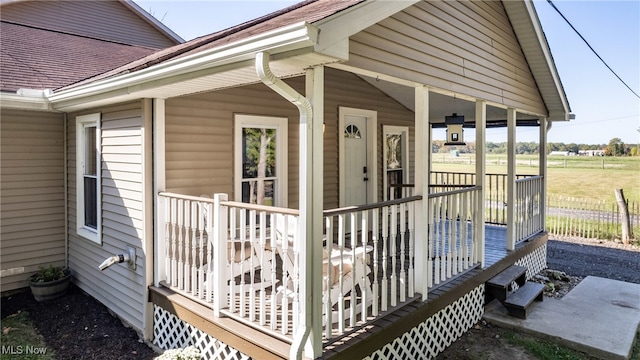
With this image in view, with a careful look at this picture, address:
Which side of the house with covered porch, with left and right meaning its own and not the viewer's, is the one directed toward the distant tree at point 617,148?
left

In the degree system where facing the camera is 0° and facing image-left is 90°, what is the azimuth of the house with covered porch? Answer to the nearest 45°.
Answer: approximately 315°

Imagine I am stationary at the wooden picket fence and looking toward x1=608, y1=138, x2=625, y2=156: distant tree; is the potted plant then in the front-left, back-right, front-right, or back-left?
back-left

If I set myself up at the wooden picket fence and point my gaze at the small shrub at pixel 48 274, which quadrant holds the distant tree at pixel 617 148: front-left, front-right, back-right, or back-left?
back-right

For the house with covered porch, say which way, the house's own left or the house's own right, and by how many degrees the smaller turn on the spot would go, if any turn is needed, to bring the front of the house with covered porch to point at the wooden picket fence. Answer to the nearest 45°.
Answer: approximately 90° to the house's own left
